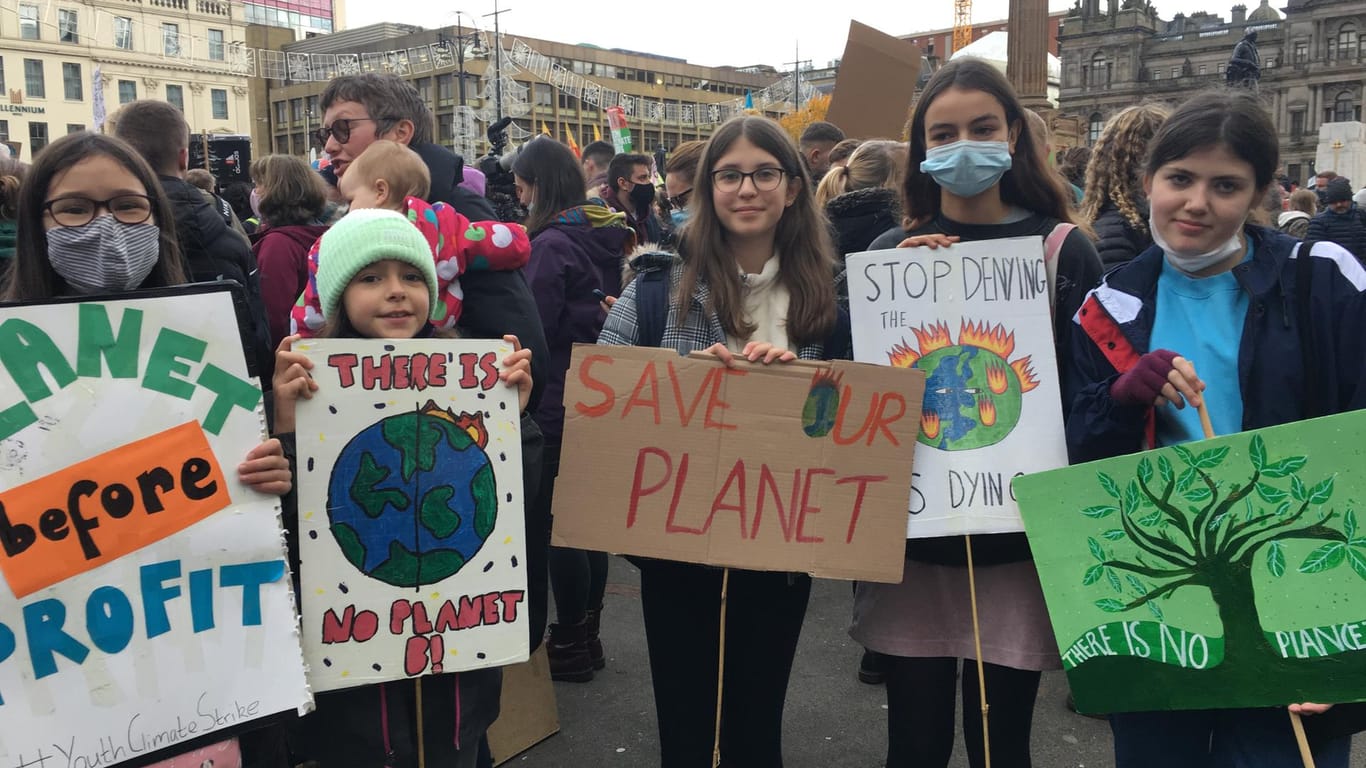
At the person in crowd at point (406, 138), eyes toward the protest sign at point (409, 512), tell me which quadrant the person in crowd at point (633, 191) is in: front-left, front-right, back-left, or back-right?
back-left

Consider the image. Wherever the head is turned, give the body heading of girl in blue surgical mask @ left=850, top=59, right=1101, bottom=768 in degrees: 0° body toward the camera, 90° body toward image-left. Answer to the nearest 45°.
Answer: approximately 0°

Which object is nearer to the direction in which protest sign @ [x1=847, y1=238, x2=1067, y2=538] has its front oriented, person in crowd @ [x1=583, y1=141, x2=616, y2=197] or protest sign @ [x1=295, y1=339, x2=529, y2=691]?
the protest sign

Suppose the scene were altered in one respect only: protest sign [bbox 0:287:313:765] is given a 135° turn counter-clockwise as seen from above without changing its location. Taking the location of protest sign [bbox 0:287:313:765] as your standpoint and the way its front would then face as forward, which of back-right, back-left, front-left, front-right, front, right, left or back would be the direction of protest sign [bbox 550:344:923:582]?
front-right

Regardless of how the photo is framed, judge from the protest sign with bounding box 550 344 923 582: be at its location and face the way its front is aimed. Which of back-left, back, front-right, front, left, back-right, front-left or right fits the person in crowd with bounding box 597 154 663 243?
back

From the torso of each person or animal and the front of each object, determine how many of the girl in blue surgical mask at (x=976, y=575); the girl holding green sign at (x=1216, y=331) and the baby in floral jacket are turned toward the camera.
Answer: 2

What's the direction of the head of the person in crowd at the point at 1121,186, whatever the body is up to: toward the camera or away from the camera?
away from the camera
